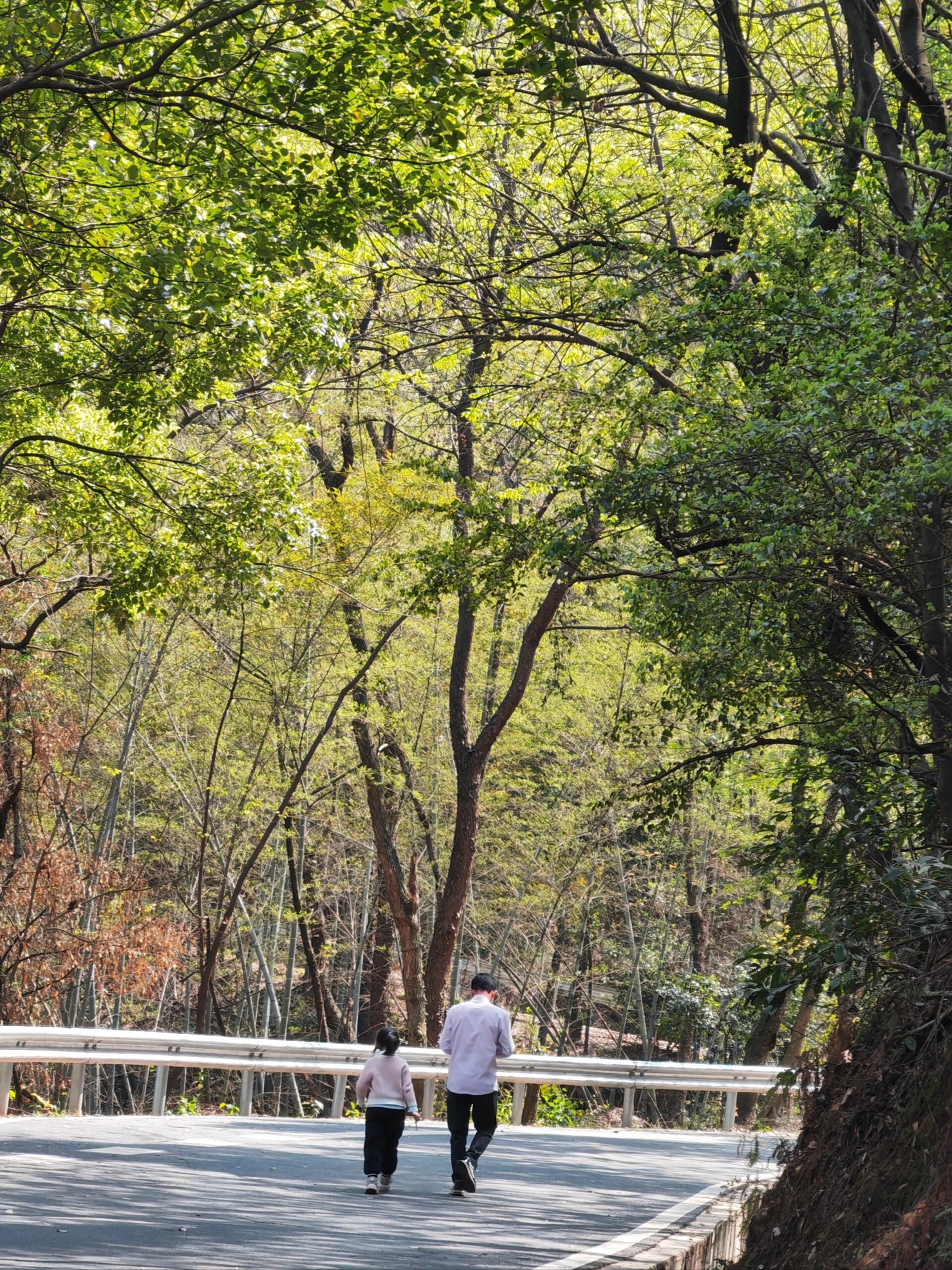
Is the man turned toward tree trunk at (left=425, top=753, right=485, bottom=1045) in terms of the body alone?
yes

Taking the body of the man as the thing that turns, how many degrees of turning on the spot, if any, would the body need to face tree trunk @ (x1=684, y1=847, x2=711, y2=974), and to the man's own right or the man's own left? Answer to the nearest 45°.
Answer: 0° — they already face it

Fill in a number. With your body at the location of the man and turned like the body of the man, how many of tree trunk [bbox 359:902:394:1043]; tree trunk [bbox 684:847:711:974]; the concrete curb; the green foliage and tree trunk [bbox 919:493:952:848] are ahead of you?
3

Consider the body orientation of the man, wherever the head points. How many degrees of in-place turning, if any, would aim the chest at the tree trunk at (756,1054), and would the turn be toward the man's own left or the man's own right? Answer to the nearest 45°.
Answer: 0° — they already face it

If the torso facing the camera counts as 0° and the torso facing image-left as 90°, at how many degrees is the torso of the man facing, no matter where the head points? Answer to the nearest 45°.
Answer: approximately 180°

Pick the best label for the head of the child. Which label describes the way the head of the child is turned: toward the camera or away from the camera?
away from the camera

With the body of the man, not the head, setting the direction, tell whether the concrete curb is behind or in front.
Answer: behind

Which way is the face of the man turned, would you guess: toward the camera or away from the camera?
away from the camera

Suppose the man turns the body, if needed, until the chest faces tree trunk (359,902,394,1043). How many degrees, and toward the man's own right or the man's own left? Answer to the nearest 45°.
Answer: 0° — they already face it
